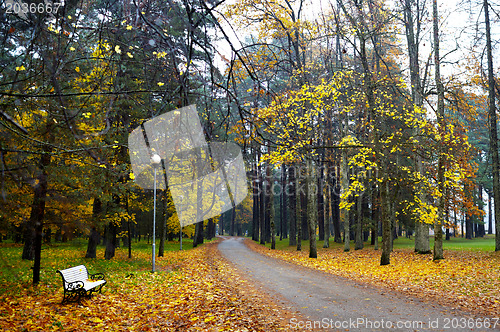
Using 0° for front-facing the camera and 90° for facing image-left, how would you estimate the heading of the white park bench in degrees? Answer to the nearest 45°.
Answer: approximately 315°
